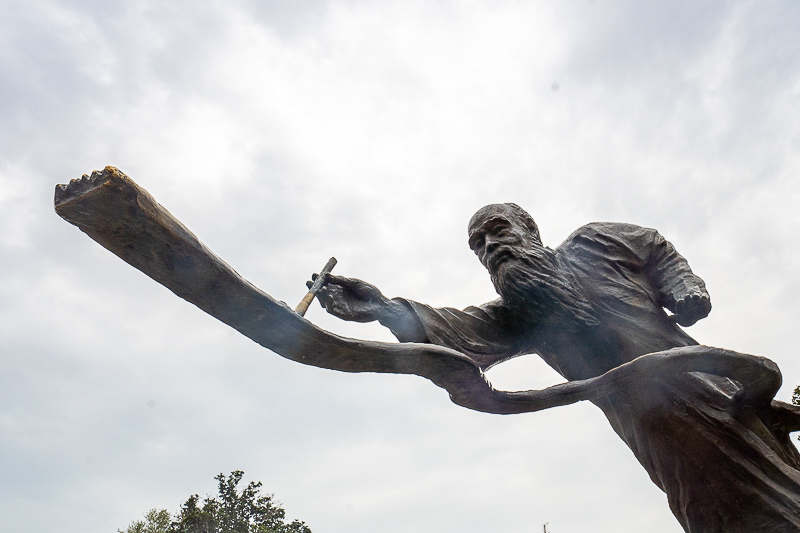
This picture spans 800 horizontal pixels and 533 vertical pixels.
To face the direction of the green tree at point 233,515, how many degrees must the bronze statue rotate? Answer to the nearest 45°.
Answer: approximately 90° to its right

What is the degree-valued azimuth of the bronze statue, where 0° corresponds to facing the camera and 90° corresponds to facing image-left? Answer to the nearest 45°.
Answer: approximately 45°
